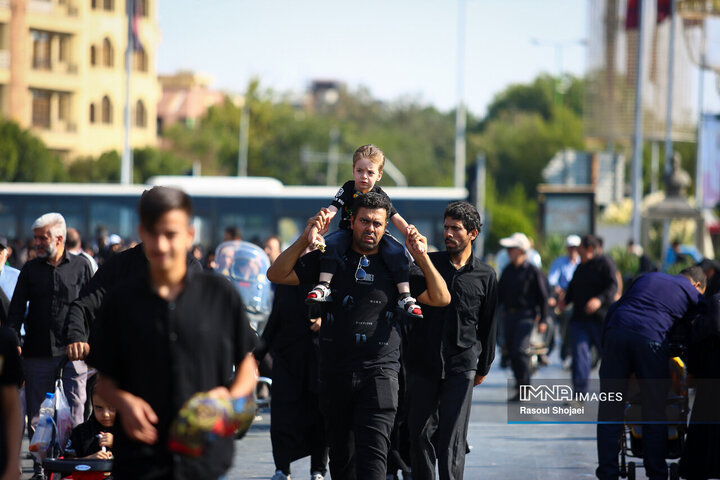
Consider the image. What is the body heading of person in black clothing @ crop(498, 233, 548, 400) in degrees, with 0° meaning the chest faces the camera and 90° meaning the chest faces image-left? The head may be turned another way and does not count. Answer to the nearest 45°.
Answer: approximately 45°

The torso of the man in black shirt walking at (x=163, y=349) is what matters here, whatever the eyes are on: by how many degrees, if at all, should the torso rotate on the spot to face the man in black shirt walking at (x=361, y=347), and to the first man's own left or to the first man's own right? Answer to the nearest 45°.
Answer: approximately 135° to the first man's own left

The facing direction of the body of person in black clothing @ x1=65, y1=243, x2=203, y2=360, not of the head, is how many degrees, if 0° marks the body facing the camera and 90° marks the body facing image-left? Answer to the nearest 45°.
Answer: approximately 0°

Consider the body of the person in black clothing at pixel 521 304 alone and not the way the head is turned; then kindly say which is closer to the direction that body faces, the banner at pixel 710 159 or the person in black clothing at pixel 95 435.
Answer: the person in black clothing

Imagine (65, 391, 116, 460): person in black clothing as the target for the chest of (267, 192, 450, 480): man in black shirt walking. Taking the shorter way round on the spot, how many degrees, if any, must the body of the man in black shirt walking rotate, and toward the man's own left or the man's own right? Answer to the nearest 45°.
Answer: approximately 90° to the man's own right

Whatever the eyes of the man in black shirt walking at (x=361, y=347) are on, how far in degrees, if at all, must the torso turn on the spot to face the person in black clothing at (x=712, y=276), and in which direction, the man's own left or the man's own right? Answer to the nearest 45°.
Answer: approximately 135° to the man's own left

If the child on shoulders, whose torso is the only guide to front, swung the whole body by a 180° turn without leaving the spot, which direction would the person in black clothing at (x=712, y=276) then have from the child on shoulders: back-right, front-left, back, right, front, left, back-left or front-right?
front-right
